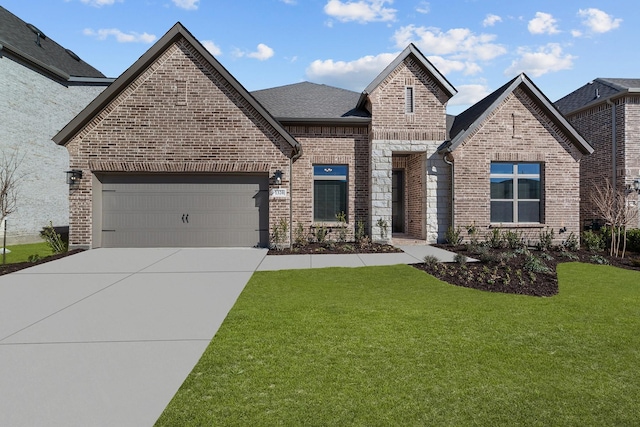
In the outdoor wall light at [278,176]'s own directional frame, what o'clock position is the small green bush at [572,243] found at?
The small green bush is roughly at 9 o'clock from the outdoor wall light.

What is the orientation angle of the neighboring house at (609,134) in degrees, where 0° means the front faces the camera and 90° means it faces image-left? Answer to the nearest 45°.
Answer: approximately 0°

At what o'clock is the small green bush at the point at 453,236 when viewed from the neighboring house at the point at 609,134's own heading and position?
The small green bush is roughly at 1 o'clock from the neighboring house.

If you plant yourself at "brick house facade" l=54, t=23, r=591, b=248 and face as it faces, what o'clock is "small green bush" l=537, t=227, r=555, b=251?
The small green bush is roughly at 9 o'clock from the brick house facade.

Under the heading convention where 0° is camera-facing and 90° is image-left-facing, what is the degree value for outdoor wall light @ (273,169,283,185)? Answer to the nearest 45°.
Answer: approximately 0°

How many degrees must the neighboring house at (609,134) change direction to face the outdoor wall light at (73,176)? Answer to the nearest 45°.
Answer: approximately 45° to its right

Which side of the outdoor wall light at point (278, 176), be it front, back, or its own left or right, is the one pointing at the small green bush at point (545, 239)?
left

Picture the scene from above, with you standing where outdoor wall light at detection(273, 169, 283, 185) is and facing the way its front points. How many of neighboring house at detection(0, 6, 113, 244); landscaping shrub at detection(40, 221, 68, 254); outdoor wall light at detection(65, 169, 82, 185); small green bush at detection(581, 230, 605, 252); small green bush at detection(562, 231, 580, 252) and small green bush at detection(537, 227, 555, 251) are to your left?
3

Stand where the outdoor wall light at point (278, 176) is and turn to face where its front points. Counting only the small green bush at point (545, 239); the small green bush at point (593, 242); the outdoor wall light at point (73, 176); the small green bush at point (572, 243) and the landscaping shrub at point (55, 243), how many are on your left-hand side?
3

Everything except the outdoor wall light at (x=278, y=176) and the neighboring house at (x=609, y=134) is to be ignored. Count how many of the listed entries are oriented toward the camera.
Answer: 2
